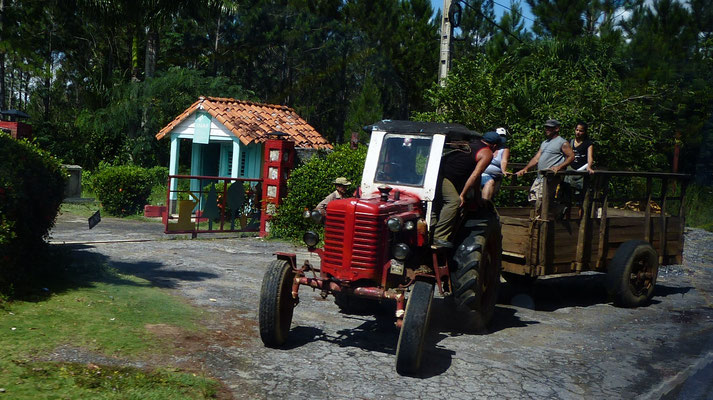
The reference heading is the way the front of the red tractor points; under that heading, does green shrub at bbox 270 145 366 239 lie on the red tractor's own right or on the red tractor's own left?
on the red tractor's own right

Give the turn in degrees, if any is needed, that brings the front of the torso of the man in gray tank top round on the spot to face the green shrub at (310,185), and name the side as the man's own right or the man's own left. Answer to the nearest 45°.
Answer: approximately 90° to the man's own right

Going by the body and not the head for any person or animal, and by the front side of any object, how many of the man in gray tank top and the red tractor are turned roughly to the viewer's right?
0

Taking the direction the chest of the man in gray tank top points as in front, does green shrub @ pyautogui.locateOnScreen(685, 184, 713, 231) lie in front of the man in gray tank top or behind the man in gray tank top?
behind

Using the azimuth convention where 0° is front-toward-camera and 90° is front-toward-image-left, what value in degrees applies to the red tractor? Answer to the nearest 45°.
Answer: approximately 45°

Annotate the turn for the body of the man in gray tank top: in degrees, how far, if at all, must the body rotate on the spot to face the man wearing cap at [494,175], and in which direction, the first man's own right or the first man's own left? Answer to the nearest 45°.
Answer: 0° — they already face them

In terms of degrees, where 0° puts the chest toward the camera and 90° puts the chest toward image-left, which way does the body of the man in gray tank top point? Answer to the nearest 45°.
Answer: approximately 45°

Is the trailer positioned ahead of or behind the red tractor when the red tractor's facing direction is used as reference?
behind

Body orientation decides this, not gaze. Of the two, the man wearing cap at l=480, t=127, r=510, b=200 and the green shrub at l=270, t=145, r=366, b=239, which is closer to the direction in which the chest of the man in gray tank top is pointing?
the man wearing cap
